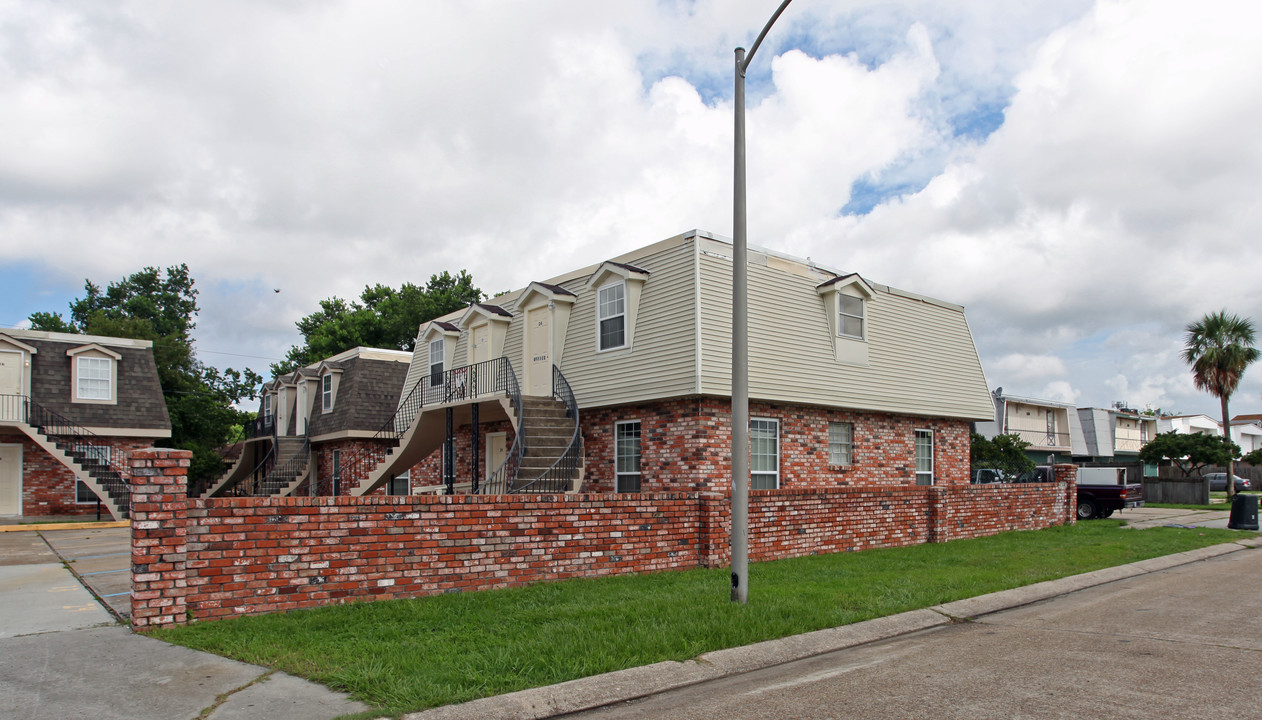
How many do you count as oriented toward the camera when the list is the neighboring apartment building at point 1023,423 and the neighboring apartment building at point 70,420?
2

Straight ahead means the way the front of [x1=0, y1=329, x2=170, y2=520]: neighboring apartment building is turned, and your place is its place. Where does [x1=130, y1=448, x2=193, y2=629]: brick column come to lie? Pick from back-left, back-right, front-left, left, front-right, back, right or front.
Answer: front

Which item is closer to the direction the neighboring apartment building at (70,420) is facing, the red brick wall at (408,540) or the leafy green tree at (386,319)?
the red brick wall

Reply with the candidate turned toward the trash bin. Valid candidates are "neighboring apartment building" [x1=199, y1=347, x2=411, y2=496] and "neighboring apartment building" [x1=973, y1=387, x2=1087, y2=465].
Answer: "neighboring apartment building" [x1=973, y1=387, x2=1087, y2=465]

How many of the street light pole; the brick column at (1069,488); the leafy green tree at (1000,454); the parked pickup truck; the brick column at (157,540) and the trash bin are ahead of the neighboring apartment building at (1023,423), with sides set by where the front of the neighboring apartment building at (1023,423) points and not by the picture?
6

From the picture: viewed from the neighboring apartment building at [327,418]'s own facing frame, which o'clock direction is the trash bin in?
The trash bin is roughly at 9 o'clock from the neighboring apartment building.

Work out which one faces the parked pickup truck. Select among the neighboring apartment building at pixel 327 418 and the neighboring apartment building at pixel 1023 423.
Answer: the neighboring apartment building at pixel 1023 423

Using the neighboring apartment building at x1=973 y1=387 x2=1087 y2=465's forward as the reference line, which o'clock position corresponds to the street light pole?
The street light pole is roughly at 12 o'clock from the neighboring apartment building.

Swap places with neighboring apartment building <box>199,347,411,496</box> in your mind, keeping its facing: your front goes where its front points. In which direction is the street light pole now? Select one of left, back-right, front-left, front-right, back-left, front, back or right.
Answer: front-left

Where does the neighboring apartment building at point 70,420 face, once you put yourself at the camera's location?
facing the viewer

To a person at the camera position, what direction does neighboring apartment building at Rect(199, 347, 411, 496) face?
facing the viewer and to the left of the viewer

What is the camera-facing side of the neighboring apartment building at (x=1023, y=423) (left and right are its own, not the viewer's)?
front

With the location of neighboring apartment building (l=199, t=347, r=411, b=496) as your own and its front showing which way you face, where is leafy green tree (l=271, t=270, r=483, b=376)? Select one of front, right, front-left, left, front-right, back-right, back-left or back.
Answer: back-right

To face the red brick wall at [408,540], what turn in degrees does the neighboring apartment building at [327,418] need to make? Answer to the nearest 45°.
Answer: approximately 45° to its left
